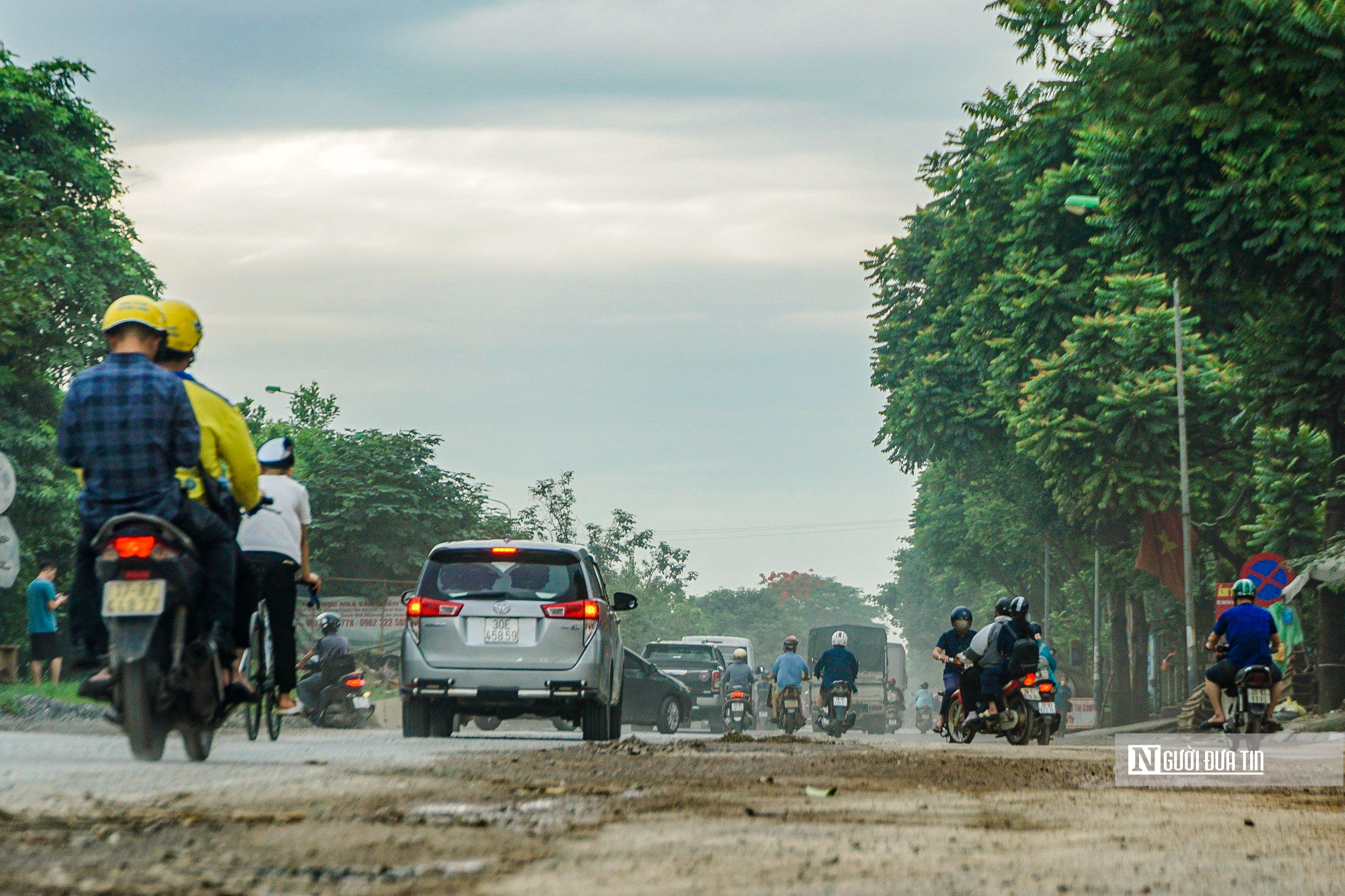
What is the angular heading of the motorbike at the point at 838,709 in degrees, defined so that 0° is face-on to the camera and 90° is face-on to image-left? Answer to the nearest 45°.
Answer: approximately 180°

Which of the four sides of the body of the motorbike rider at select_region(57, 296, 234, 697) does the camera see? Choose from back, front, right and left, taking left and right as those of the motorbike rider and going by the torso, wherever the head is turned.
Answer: back

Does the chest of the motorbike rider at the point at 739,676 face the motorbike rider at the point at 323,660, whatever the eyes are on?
no

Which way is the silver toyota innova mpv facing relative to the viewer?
away from the camera

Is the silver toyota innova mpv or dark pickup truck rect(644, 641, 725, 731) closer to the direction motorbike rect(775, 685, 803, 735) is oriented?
the dark pickup truck

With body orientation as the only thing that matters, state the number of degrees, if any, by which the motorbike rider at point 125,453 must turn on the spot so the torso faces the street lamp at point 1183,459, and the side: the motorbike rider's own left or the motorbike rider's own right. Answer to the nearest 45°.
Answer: approximately 45° to the motorbike rider's own right

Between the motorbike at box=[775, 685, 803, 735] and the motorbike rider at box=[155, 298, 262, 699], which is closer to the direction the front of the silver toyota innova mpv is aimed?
the motorbike

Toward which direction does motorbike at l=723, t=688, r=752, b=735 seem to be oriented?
away from the camera

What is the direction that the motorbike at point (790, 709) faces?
away from the camera

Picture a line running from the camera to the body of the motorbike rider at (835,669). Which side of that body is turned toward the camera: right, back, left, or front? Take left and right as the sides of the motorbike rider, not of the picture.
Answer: back

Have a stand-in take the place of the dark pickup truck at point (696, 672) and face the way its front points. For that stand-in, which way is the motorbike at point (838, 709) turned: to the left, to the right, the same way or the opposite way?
the same way

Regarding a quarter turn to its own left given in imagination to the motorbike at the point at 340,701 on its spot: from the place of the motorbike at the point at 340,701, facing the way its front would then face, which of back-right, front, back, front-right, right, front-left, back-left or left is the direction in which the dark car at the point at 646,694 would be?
back

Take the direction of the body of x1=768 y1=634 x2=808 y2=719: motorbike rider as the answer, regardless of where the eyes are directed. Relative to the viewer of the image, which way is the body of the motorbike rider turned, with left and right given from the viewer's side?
facing away from the viewer
